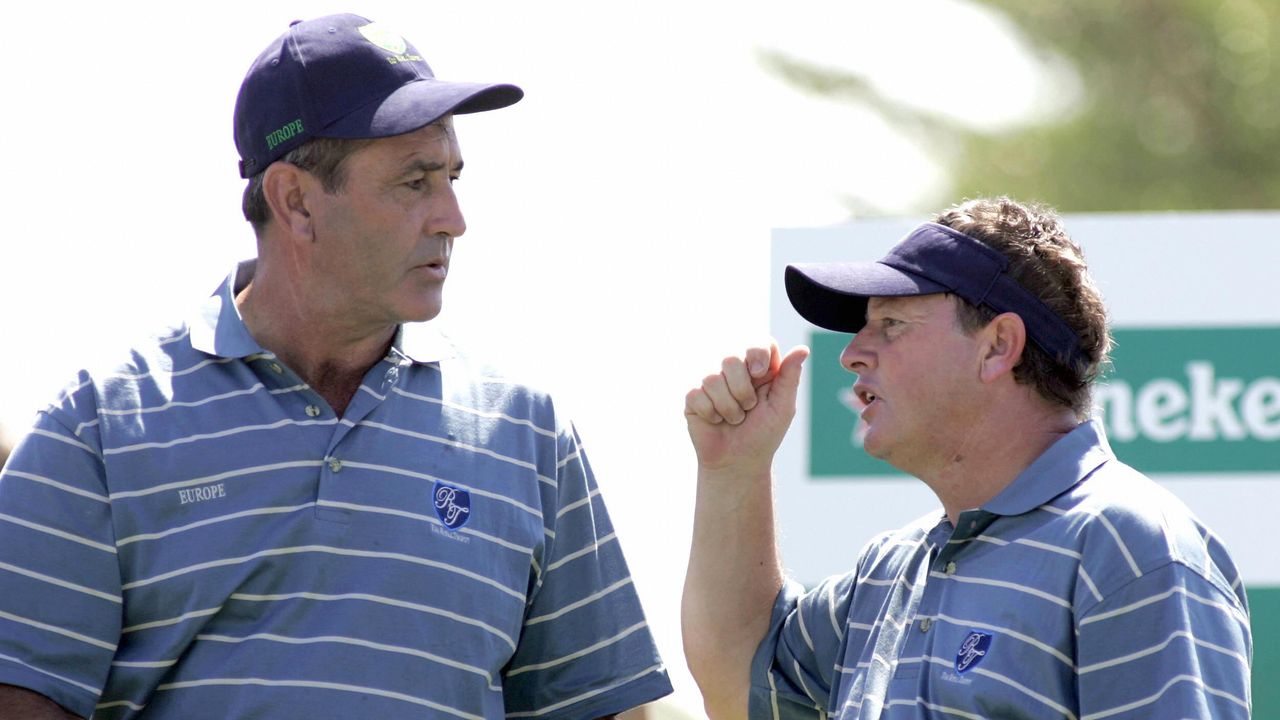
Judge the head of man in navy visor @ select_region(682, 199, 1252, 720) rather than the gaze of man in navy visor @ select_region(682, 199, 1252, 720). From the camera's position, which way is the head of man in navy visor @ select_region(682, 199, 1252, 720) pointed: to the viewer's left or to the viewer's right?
to the viewer's left

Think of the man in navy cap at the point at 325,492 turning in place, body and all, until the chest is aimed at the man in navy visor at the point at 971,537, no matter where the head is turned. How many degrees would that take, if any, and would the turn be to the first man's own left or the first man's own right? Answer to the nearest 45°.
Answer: approximately 90° to the first man's own left

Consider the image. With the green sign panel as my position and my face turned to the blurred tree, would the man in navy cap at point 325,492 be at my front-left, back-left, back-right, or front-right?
back-left

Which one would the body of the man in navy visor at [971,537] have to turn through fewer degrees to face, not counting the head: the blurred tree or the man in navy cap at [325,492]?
the man in navy cap

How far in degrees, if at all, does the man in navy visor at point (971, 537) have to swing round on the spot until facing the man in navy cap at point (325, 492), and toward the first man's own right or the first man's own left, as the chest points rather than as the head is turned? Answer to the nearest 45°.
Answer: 0° — they already face them

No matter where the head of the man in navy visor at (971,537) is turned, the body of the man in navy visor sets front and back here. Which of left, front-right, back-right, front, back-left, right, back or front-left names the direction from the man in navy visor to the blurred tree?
back-right

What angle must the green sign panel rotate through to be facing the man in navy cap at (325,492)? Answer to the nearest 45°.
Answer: approximately 45° to its right

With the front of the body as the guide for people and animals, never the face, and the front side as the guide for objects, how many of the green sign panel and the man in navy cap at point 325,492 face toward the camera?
2

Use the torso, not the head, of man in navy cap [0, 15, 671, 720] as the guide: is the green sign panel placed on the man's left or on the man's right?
on the man's left

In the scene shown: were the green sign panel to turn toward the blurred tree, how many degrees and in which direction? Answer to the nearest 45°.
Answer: approximately 180°

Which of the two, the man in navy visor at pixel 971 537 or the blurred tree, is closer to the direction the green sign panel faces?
the man in navy visor

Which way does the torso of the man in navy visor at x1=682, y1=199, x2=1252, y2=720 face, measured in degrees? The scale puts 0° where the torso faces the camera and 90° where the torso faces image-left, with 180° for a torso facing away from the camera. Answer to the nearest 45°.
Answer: approximately 45°

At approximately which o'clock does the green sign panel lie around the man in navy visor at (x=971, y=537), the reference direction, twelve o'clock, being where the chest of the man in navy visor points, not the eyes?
The green sign panel is roughly at 5 o'clock from the man in navy visor.

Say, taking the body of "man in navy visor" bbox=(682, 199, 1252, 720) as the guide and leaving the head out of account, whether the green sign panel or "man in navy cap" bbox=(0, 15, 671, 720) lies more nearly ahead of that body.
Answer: the man in navy cap
